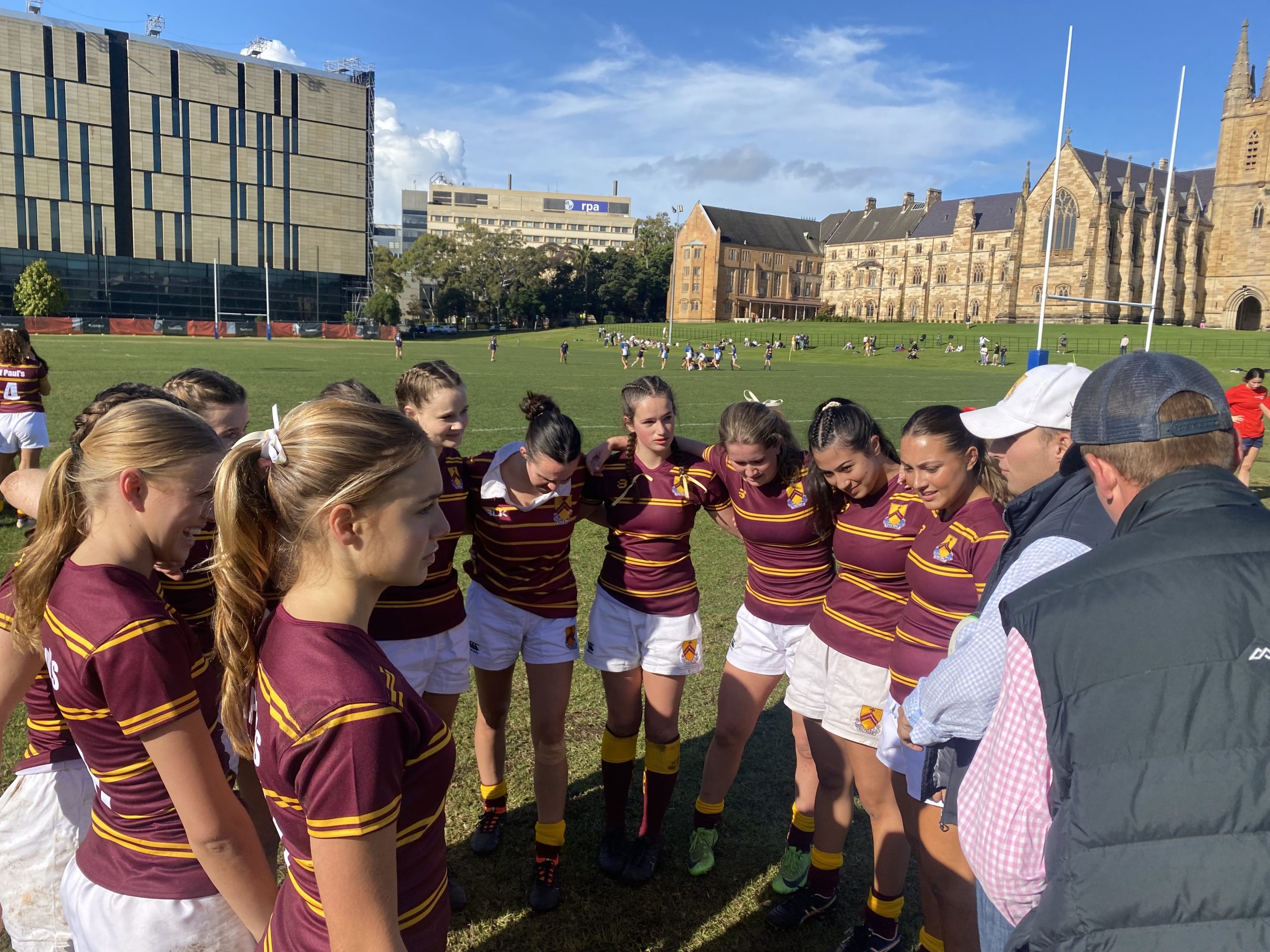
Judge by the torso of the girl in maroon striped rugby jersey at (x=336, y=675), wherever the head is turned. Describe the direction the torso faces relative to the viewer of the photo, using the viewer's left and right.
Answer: facing to the right of the viewer

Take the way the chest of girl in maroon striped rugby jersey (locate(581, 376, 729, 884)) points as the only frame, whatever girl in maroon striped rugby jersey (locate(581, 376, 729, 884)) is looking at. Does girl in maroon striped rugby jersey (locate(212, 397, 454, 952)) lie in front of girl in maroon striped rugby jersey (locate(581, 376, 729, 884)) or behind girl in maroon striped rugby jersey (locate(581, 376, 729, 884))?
in front

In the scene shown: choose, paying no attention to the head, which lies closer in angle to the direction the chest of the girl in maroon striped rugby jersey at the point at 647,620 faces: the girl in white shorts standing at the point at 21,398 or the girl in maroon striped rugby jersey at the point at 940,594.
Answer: the girl in maroon striped rugby jersey

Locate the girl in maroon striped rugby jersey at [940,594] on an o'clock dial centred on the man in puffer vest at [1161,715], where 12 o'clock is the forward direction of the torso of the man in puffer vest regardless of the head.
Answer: The girl in maroon striped rugby jersey is roughly at 1 o'clock from the man in puffer vest.

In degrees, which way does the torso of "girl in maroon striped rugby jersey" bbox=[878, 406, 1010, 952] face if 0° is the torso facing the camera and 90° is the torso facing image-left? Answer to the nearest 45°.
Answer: approximately 45°

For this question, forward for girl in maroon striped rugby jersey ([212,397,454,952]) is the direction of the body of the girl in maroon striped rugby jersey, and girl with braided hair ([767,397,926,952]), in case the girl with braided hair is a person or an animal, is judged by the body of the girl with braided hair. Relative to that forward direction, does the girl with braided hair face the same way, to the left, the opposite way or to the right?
the opposite way

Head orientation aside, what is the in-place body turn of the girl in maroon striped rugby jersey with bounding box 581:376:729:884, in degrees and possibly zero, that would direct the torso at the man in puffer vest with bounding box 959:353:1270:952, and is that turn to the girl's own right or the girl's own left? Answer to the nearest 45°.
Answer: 0° — they already face them

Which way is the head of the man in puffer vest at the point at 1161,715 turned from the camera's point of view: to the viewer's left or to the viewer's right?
to the viewer's left

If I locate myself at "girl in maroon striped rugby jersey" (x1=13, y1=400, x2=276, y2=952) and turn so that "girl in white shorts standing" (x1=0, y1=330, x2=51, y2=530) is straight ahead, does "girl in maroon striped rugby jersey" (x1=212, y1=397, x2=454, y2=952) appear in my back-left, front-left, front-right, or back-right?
back-right

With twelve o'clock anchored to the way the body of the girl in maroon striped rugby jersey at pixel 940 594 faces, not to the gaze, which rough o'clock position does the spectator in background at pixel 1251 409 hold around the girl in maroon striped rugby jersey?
The spectator in background is roughly at 5 o'clock from the girl in maroon striped rugby jersey.

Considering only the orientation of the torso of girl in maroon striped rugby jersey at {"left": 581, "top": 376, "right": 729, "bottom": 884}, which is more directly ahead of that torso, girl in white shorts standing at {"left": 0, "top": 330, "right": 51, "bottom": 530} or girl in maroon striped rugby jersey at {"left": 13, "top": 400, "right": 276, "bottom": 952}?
the girl in maroon striped rugby jersey

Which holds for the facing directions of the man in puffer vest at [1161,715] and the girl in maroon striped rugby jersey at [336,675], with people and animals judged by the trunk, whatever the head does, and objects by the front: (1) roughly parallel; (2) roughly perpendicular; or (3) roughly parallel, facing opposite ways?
roughly perpendicular
